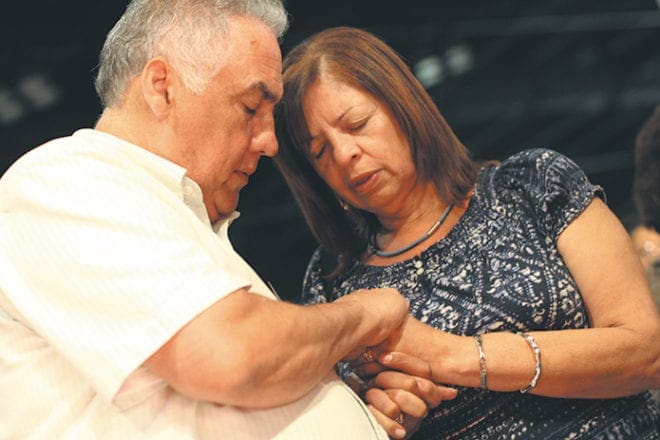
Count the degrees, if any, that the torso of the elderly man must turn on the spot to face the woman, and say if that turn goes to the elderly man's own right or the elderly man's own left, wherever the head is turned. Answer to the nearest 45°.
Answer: approximately 45° to the elderly man's own left

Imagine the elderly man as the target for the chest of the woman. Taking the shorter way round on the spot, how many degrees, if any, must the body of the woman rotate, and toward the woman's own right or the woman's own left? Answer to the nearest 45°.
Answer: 0° — they already face them

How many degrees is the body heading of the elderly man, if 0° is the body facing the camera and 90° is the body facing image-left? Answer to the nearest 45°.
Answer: approximately 270°

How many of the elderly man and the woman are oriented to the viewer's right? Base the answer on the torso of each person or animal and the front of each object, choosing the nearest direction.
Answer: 1

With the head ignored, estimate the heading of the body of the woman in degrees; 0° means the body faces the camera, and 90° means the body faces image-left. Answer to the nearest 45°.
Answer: approximately 45°

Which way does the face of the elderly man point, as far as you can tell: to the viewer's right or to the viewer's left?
to the viewer's right
